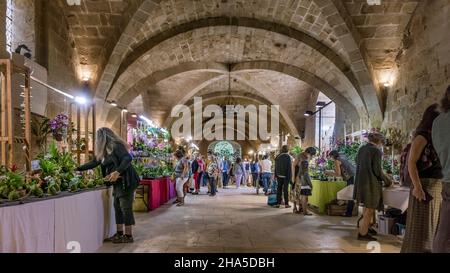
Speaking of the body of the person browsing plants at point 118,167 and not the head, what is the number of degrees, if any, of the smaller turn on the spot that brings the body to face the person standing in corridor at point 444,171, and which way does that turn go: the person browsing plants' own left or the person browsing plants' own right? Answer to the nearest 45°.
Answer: approximately 135° to the person browsing plants' own left

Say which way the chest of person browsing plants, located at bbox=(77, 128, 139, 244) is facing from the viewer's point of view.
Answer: to the viewer's left

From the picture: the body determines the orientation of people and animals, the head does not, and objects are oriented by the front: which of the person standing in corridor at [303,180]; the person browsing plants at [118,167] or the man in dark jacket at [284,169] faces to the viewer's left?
the person browsing plants

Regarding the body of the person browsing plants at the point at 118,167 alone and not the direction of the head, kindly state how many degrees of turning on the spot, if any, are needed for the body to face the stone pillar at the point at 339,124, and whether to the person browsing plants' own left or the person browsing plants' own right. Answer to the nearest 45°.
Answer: approximately 135° to the person browsing plants' own right

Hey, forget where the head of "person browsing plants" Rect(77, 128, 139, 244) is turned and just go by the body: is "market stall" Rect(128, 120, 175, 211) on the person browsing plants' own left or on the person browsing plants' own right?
on the person browsing plants' own right
